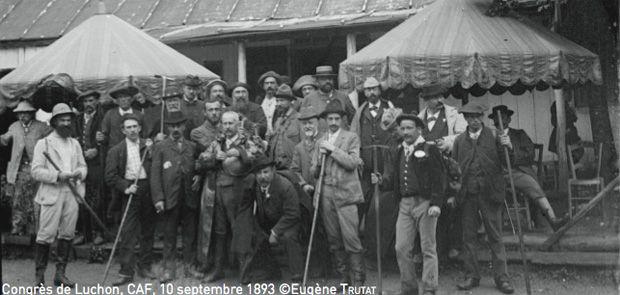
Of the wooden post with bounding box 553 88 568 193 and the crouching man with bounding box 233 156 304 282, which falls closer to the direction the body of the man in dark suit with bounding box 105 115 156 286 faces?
the crouching man

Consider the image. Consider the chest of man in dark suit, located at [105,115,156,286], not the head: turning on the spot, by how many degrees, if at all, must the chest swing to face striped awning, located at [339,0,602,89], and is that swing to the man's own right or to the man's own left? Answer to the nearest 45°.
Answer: approximately 90° to the man's own left

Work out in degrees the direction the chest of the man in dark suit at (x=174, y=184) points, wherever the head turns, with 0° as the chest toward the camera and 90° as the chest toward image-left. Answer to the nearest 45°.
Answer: approximately 0°

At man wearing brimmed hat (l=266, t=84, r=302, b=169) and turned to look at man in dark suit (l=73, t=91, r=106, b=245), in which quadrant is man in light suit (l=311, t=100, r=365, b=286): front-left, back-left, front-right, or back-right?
back-left

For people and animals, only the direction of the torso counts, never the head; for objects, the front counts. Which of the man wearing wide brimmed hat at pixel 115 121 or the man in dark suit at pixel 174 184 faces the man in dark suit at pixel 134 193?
the man wearing wide brimmed hat

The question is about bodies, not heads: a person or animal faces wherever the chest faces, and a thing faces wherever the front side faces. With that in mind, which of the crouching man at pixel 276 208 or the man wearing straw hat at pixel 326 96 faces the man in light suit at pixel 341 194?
the man wearing straw hat

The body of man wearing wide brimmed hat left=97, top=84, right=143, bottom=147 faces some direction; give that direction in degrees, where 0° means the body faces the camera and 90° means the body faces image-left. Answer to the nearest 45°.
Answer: approximately 0°
